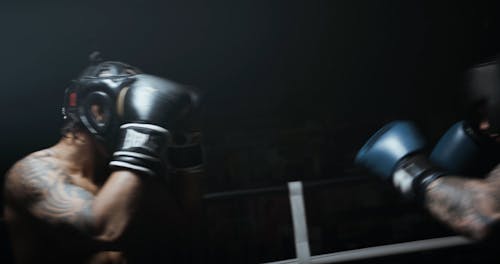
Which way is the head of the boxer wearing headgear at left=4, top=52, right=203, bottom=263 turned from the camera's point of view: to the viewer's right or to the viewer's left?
to the viewer's right

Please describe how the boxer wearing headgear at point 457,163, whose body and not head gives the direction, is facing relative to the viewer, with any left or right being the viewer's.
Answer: facing to the left of the viewer

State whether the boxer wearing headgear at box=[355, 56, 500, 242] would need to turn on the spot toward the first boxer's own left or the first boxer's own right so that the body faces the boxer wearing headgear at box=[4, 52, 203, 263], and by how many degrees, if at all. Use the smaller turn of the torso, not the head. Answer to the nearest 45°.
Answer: approximately 45° to the first boxer's own left
